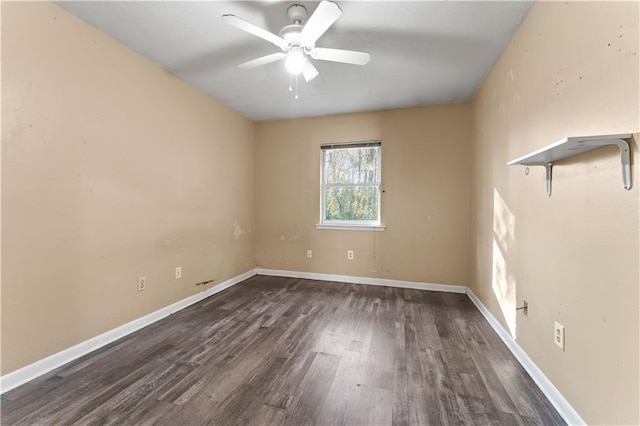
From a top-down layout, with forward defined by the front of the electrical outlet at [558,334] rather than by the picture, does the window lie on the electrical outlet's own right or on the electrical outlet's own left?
on the electrical outlet's own right

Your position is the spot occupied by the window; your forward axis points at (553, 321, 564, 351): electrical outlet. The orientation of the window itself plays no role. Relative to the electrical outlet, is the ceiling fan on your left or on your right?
right

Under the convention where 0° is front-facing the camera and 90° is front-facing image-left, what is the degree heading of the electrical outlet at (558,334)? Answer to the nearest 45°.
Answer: approximately 45°
